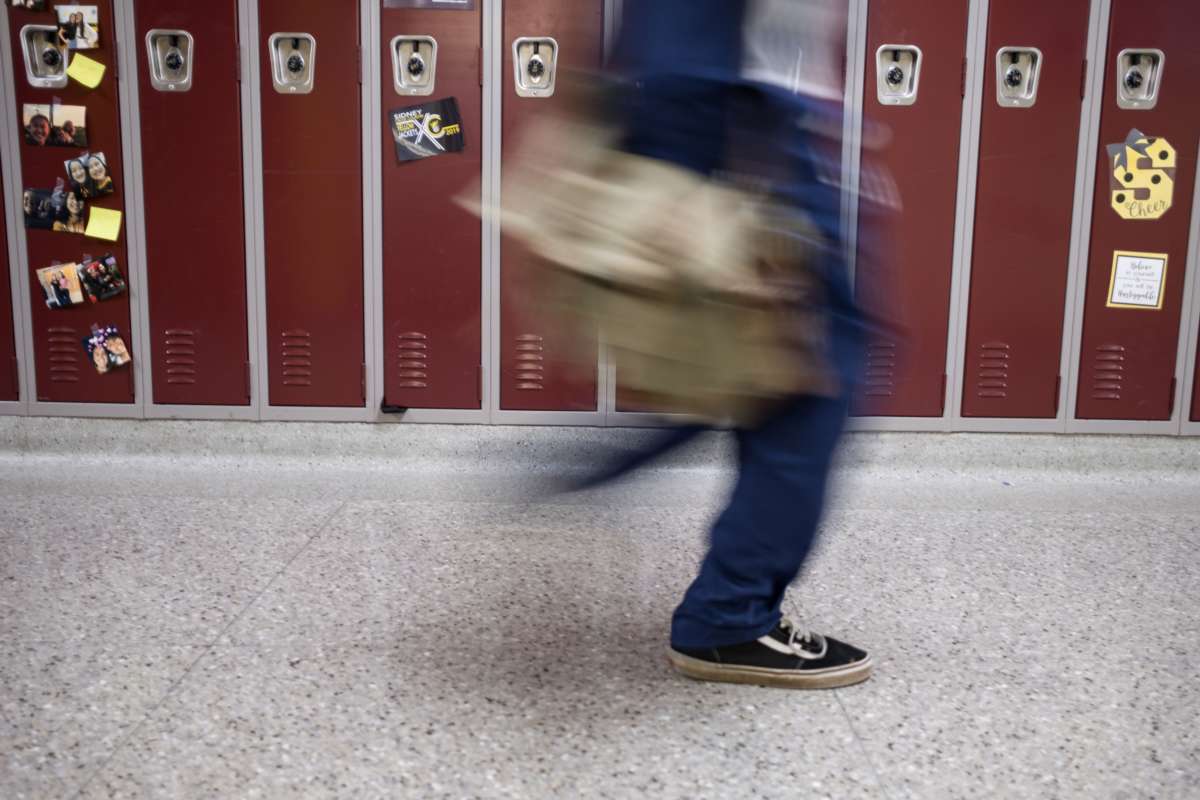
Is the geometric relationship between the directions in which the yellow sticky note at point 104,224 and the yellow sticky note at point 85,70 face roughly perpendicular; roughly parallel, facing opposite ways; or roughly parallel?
roughly parallel

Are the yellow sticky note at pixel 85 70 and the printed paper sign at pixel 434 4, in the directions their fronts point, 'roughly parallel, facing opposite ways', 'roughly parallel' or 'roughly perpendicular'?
roughly parallel

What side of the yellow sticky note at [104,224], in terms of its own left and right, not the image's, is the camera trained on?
front

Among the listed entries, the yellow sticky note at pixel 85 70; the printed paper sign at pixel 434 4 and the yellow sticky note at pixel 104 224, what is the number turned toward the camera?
3

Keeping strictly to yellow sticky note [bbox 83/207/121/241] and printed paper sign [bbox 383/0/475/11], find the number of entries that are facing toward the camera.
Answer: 2

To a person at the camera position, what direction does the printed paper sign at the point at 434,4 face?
facing the viewer

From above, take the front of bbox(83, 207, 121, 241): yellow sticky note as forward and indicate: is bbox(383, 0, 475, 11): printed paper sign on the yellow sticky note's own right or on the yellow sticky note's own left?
on the yellow sticky note's own left

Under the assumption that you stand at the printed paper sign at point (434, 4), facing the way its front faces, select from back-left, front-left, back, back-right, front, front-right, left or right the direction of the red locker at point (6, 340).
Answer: right

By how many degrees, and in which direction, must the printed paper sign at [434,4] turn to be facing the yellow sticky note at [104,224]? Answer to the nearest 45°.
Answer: approximately 90° to its right
